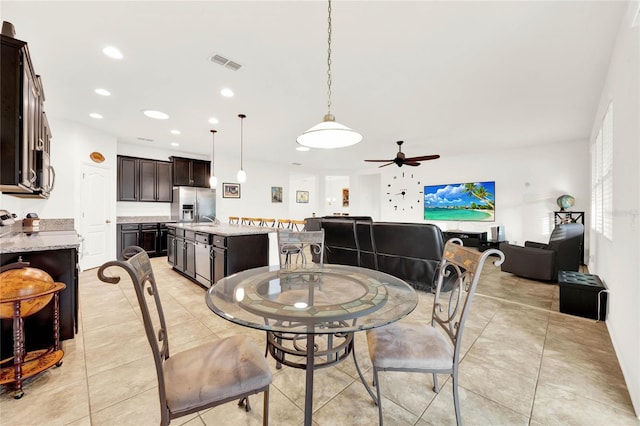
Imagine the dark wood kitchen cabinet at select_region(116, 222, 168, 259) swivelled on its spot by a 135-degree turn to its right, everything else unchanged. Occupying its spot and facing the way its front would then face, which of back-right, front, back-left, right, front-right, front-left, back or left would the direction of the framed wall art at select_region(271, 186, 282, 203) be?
back-right

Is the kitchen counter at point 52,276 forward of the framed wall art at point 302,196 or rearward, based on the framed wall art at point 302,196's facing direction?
forward

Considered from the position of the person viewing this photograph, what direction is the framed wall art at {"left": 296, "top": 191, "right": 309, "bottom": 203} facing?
facing the viewer

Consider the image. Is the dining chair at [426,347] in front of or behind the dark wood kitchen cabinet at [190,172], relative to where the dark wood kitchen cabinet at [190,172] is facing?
in front

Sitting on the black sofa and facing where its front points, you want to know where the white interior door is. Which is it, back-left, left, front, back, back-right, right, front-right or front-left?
back-left

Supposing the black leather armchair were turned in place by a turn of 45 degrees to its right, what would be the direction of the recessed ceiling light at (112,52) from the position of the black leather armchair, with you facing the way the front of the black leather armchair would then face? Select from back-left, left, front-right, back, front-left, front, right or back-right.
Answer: back-left

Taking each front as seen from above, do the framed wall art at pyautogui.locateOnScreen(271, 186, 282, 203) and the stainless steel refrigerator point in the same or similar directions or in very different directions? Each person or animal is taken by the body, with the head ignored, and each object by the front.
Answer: same or similar directions

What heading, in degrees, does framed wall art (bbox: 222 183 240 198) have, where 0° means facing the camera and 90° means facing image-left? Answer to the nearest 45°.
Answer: approximately 0°

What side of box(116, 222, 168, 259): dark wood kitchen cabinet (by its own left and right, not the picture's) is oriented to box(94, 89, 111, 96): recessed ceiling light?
front

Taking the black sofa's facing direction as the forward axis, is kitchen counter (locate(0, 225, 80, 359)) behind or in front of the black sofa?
behind

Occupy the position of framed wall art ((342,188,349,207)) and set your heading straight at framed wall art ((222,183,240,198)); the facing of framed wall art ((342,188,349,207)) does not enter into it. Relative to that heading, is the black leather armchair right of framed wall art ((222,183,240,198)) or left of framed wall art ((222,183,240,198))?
left

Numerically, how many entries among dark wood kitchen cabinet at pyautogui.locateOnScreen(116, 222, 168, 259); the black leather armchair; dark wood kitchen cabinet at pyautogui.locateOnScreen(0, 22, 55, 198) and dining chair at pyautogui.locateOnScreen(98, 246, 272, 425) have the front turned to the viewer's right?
2

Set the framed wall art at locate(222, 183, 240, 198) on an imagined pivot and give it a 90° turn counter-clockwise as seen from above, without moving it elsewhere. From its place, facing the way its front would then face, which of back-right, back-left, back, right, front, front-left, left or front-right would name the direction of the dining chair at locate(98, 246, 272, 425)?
right

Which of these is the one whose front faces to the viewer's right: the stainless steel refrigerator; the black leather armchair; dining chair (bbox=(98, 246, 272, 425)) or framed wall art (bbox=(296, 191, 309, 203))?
the dining chair

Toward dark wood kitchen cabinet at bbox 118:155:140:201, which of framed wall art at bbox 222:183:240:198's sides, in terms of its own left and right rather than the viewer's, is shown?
right

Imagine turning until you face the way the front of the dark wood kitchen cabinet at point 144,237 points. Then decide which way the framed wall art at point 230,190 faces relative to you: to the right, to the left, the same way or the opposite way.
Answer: the same way

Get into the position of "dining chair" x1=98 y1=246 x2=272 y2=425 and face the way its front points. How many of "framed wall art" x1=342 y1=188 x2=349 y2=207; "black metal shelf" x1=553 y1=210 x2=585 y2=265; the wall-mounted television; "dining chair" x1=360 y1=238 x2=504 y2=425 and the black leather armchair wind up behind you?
0

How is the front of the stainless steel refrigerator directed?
toward the camera

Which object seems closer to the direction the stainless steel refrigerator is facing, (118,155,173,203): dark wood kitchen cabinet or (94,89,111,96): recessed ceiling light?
the recessed ceiling light

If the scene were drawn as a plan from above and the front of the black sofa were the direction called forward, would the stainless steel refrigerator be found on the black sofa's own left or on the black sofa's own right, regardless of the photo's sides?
on the black sofa's own left

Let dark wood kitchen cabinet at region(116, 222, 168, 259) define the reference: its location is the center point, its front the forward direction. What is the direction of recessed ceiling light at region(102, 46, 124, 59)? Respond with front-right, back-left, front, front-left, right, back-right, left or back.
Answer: front
